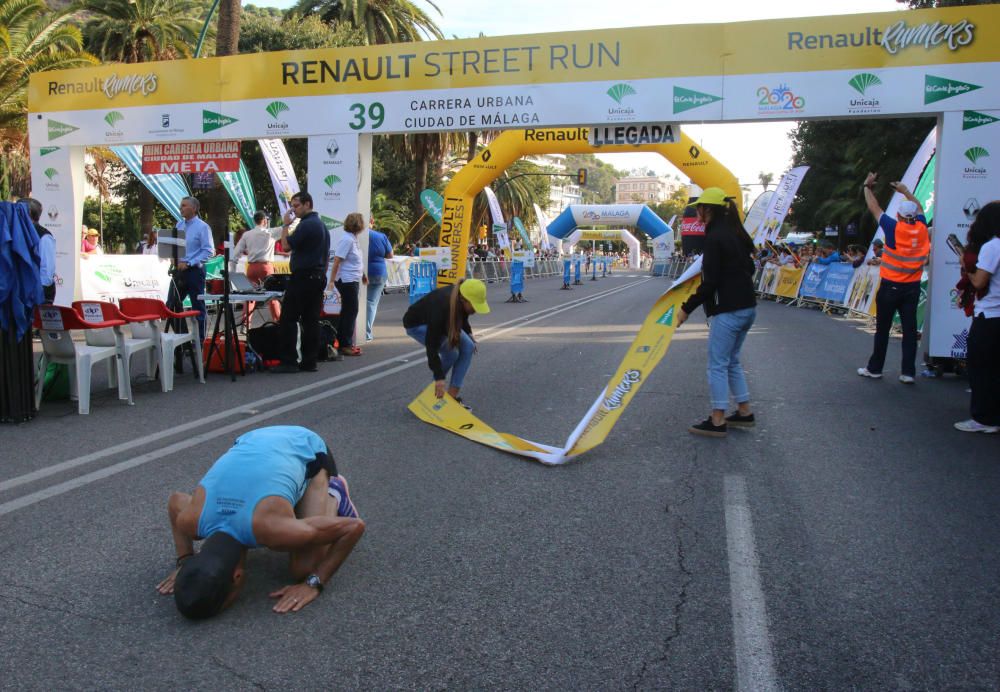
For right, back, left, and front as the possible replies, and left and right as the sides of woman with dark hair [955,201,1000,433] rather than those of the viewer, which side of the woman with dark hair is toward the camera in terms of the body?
left

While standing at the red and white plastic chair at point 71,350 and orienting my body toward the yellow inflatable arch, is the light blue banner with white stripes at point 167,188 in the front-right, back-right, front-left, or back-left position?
front-left

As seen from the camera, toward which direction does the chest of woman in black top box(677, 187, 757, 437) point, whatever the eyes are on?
to the viewer's left

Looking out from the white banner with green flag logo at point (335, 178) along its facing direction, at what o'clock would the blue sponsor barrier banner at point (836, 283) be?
The blue sponsor barrier banner is roughly at 8 o'clock from the white banner with green flag logo.

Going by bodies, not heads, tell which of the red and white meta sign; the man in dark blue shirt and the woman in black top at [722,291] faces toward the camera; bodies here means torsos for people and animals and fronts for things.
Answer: the red and white meta sign

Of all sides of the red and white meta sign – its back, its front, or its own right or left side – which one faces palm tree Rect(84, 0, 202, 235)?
back

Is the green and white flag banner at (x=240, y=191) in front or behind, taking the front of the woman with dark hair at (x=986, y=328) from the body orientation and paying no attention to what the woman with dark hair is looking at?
in front

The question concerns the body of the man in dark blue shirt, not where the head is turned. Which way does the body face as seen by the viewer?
to the viewer's left

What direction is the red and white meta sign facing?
toward the camera

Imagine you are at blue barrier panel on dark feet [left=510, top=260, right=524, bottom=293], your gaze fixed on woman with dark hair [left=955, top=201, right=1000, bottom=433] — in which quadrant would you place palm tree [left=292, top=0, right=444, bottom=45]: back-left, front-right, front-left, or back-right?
back-right

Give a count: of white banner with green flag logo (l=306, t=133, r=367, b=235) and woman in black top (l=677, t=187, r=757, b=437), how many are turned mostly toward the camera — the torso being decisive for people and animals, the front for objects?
1

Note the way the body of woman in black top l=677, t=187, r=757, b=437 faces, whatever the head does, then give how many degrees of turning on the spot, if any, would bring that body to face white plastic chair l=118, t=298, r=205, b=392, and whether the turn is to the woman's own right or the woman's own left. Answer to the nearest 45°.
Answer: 0° — they already face it

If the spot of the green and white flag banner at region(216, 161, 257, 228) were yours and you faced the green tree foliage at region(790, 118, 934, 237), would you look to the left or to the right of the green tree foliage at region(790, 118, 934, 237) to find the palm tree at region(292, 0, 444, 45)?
left
